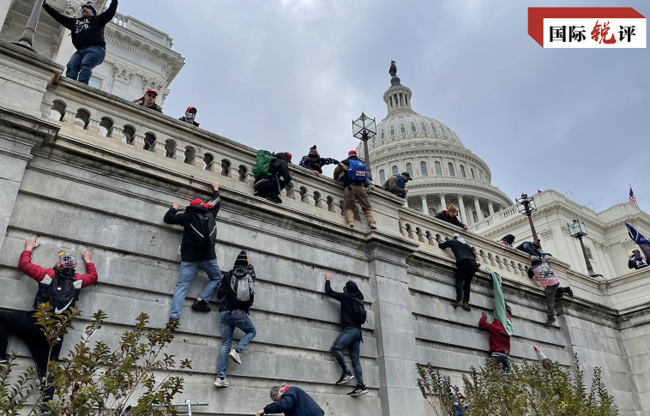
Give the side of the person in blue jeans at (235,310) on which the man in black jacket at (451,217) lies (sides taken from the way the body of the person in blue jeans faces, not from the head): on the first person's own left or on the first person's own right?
on the first person's own right

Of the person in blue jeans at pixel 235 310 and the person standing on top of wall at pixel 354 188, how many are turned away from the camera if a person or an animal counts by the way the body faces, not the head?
2

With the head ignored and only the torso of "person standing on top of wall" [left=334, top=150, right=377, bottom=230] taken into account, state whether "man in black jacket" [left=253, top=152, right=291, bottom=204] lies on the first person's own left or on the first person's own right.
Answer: on the first person's own left

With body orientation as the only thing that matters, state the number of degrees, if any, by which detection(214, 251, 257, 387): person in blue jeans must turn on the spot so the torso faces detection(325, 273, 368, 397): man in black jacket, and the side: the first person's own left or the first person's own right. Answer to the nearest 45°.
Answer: approximately 45° to the first person's own right

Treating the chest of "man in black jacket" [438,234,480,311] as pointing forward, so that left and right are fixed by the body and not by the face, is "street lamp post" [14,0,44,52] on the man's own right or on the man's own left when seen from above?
on the man's own left

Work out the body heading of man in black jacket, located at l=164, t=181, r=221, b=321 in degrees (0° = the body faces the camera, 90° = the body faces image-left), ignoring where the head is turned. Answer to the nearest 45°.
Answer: approximately 180°

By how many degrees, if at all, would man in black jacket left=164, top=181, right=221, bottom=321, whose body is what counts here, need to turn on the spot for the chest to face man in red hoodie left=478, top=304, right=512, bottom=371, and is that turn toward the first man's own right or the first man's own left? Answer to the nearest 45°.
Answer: approximately 45° to the first man's own right

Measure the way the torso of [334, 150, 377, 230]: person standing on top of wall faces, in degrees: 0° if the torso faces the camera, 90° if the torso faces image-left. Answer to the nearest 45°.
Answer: approximately 180°

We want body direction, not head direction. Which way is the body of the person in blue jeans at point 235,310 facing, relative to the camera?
away from the camera
